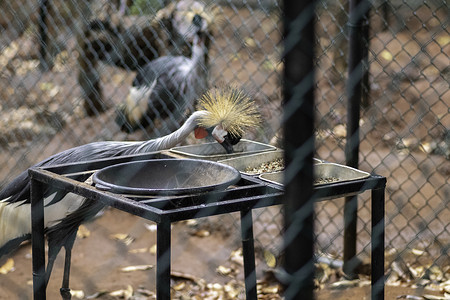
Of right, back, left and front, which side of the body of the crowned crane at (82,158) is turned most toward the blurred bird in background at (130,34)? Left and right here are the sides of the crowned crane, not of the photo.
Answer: left

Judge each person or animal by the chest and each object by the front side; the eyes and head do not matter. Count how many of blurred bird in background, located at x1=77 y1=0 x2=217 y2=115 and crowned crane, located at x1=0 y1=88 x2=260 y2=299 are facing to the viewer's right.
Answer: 2

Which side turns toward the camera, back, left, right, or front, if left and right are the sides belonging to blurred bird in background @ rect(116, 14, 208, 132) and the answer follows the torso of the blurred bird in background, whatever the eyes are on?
right

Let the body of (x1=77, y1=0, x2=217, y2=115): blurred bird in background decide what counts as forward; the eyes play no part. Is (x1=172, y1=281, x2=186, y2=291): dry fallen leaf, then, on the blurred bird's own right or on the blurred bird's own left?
on the blurred bird's own right

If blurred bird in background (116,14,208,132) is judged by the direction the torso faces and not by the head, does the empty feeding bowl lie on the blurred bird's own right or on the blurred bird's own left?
on the blurred bird's own right

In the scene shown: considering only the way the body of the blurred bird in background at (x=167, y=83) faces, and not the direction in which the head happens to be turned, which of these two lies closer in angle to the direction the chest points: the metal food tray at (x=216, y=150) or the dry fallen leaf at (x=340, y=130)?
the dry fallen leaf

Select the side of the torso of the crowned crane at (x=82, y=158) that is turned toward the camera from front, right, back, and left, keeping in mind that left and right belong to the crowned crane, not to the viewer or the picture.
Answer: right
